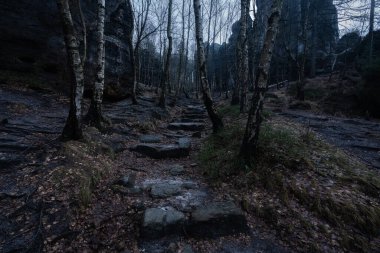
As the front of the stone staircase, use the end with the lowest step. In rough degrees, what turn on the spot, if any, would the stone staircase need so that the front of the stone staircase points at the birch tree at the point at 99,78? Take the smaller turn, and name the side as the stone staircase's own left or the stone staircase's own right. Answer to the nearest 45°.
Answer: approximately 135° to the stone staircase's own right

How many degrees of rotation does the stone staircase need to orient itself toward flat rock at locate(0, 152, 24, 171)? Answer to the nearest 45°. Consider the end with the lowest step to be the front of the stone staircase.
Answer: approximately 90° to its right

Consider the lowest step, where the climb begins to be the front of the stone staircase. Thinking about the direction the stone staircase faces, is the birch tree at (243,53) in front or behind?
behind

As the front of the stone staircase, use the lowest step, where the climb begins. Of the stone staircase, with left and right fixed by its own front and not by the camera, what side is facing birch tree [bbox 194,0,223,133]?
back

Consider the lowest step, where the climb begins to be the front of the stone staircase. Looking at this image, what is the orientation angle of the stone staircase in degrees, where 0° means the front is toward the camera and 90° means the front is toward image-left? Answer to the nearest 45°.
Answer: approximately 0°

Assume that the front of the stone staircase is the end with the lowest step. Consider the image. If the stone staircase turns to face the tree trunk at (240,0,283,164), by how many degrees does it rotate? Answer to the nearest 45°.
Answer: approximately 135° to its left

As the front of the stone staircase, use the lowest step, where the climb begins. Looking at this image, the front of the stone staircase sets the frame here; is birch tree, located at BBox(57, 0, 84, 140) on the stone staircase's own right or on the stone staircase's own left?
on the stone staircase's own right

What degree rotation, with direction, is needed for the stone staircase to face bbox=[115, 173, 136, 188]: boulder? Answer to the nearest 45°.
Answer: approximately 135° to its right
